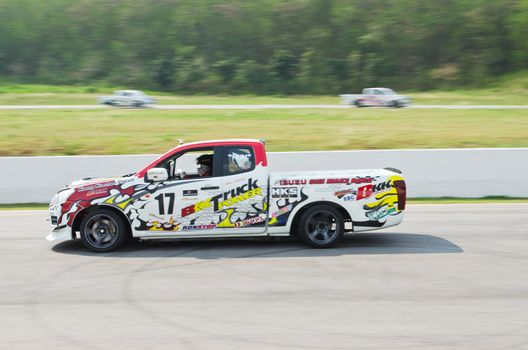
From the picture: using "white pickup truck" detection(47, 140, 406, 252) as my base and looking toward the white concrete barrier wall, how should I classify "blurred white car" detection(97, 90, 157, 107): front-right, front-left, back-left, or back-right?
front-left

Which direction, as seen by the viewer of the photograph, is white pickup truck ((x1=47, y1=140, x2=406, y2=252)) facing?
facing to the left of the viewer

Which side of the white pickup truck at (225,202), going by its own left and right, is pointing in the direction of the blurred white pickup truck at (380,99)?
right

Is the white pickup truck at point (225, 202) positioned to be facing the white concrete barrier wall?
no

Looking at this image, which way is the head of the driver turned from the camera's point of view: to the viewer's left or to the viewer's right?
to the viewer's left

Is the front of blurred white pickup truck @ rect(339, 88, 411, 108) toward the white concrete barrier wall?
no

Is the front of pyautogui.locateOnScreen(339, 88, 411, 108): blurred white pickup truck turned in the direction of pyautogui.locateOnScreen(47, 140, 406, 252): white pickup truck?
no
